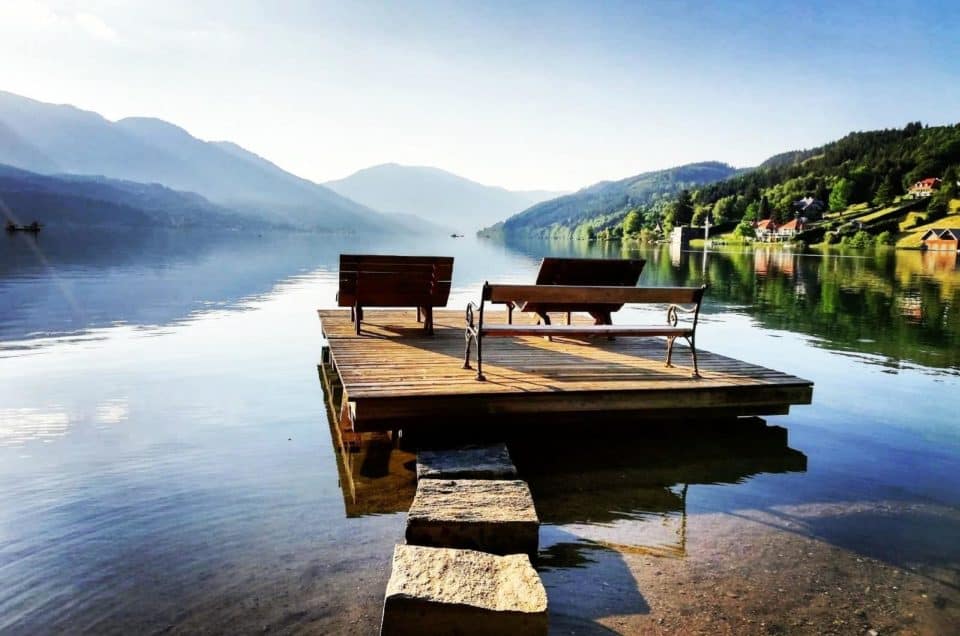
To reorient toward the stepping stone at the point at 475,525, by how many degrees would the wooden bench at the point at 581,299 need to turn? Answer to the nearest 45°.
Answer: approximately 180°

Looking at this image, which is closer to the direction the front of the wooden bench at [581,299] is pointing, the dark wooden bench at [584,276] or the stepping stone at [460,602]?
the dark wooden bench

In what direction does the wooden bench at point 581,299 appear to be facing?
away from the camera

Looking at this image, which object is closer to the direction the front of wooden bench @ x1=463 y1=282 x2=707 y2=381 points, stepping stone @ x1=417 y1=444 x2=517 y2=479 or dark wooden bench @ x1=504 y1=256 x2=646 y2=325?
the dark wooden bench

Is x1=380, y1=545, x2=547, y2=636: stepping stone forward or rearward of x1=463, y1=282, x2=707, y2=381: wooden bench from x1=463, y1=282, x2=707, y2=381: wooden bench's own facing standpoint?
rearward

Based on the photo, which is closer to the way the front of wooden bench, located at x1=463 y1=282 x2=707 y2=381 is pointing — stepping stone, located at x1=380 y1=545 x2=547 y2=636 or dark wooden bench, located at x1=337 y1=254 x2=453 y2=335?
the dark wooden bench

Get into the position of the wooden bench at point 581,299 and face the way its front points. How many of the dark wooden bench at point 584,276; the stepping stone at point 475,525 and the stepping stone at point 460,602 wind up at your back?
2

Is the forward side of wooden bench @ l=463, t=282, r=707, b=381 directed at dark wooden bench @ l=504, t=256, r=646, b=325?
yes
